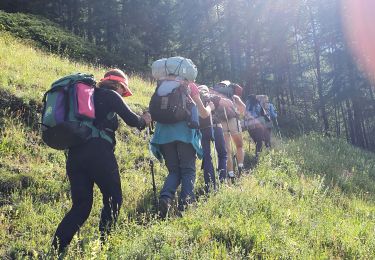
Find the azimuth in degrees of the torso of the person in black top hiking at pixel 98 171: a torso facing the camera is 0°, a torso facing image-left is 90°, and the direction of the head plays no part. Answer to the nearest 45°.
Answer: approximately 270°

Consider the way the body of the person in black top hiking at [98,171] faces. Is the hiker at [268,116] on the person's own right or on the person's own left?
on the person's own left

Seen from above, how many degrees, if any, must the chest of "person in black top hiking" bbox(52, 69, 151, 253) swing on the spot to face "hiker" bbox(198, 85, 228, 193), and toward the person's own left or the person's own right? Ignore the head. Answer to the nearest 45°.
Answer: approximately 45° to the person's own left

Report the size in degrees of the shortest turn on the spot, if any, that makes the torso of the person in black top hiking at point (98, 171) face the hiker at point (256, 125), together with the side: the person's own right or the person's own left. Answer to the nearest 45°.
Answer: approximately 45° to the person's own left

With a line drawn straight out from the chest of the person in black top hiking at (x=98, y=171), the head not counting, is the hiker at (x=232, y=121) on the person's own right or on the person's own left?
on the person's own left

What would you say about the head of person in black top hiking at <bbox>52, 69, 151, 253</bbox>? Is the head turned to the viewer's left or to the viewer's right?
to the viewer's right

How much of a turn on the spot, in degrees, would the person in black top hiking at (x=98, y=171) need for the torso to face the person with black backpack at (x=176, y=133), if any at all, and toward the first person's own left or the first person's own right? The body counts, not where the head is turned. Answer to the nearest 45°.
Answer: approximately 45° to the first person's own left
